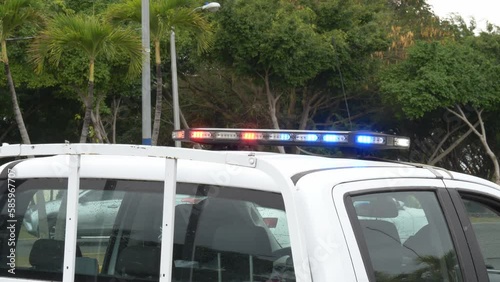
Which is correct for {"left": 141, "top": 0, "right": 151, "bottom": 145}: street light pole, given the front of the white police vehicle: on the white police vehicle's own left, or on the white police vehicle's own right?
on the white police vehicle's own left

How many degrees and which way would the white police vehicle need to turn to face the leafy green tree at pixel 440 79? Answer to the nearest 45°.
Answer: approximately 45° to its left

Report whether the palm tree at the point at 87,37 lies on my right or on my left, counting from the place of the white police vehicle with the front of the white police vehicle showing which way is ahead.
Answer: on my left

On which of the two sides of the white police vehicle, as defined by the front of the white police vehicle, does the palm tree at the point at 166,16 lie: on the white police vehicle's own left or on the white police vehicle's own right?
on the white police vehicle's own left

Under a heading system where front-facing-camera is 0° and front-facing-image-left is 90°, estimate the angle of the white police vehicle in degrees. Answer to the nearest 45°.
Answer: approximately 225°
